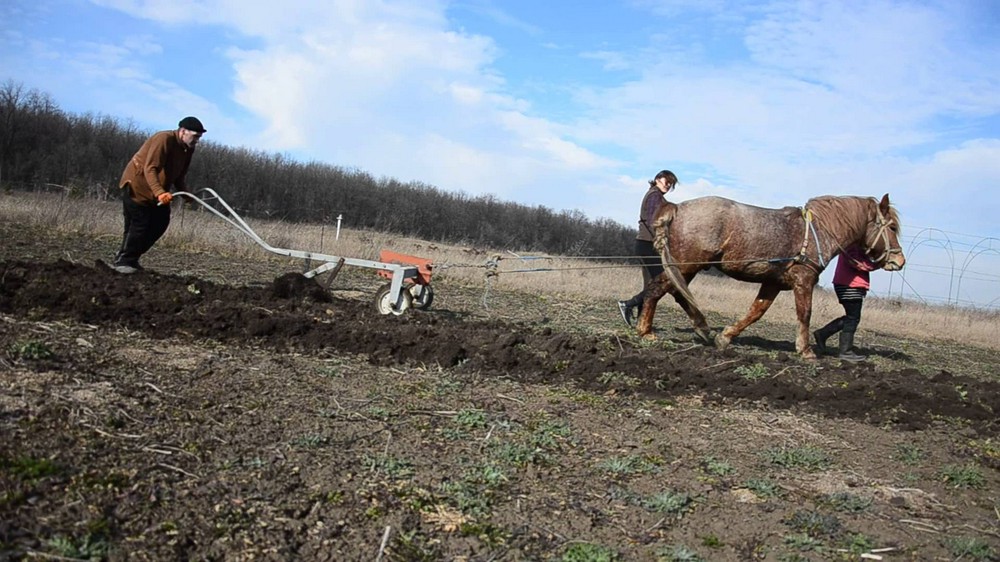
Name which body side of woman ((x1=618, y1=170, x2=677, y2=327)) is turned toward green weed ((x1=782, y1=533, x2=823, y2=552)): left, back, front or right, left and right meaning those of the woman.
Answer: right

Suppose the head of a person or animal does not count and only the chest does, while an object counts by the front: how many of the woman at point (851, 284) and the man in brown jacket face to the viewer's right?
2

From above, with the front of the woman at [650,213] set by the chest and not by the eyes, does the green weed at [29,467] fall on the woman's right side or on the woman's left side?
on the woman's right side

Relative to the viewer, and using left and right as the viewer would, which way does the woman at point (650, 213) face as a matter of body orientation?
facing to the right of the viewer

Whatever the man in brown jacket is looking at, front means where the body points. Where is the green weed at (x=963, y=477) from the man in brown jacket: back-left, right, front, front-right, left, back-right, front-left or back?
front-right

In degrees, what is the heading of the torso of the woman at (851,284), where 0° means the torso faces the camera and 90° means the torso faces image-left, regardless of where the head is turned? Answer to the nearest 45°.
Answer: approximately 270°

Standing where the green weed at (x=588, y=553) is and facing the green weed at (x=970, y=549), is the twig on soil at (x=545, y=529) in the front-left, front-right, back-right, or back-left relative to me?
back-left

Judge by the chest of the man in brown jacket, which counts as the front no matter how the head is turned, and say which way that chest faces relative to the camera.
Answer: to the viewer's right

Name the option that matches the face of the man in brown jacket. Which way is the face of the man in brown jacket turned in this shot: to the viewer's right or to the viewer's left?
to the viewer's right

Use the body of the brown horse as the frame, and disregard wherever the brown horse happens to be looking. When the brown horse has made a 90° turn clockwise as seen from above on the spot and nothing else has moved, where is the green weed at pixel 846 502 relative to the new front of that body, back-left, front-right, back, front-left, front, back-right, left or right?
front

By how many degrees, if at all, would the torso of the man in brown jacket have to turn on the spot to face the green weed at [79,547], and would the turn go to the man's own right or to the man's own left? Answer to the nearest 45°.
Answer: approximately 90° to the man's own right

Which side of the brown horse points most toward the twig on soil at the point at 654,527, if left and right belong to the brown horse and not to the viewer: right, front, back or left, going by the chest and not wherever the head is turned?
right

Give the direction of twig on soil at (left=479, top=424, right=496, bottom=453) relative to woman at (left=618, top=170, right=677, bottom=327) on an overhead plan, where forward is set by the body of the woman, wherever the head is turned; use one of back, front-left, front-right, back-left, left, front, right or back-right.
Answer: right

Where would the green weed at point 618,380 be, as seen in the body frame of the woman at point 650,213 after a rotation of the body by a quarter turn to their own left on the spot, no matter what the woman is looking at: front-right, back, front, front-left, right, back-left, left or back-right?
back

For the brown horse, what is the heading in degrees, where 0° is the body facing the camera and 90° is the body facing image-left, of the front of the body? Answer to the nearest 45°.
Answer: approximately 270°
